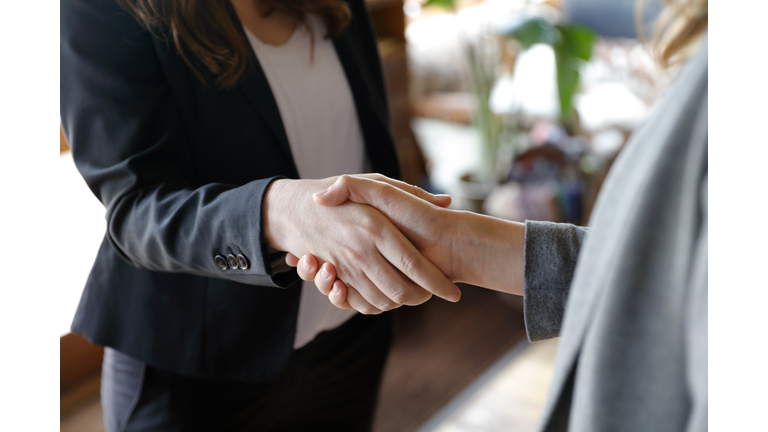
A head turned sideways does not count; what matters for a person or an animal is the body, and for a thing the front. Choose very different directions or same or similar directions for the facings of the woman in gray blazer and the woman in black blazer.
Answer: very different directions

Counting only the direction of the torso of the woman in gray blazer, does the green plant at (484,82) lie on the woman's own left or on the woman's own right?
on the woman's own right

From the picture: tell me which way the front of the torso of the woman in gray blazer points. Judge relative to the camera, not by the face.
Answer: to the viewer's left

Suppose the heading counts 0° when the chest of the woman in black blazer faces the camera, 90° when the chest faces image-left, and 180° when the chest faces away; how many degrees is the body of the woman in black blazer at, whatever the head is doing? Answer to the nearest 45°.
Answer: approximately 315°

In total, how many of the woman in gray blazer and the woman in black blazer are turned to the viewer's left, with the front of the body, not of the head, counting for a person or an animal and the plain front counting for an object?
1

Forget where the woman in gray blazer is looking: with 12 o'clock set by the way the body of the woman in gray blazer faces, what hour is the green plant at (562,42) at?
The green plant is roughly at 3 o'clock from the woman in gray blazer.
